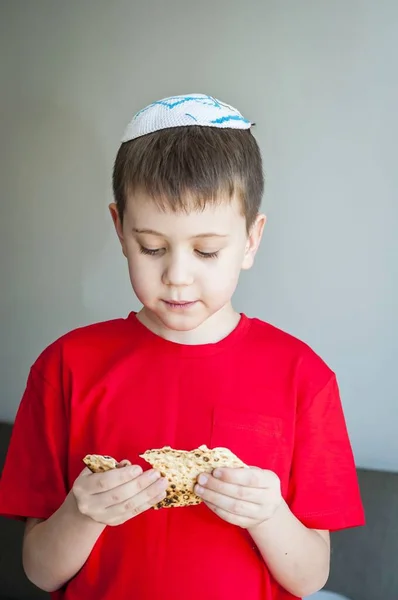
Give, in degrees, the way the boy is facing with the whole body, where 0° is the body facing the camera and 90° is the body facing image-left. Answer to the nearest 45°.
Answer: approximately 0°
